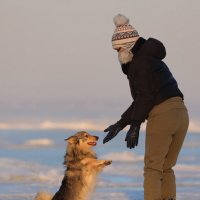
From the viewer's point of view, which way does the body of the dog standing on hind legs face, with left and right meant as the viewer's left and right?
facing to the right of the viewer
